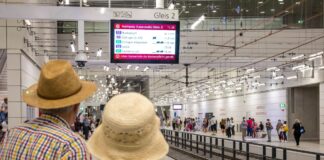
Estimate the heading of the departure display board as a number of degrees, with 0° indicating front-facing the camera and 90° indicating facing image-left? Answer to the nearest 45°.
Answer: approximately 0°

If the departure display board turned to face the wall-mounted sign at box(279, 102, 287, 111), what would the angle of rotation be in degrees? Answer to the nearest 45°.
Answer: approximately 180°
